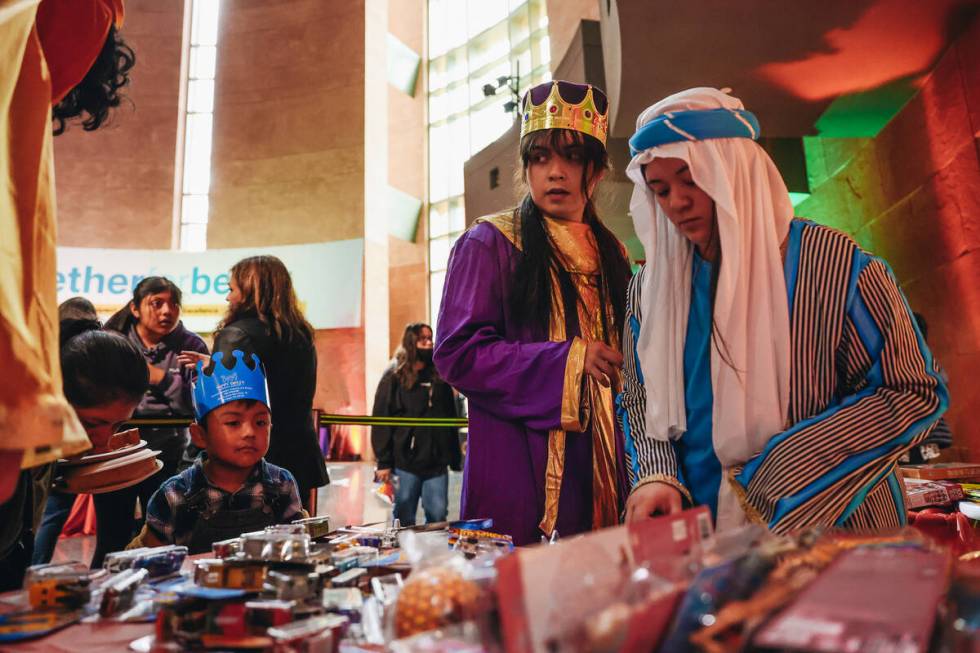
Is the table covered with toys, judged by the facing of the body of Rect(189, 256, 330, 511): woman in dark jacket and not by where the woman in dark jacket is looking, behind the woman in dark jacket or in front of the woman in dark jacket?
behind

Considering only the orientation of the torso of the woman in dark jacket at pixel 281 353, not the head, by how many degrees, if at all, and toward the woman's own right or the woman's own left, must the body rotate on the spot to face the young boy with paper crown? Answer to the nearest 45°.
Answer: approximately 135° to the woman's own left

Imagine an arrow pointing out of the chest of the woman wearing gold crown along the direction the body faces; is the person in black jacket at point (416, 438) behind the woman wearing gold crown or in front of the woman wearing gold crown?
behind

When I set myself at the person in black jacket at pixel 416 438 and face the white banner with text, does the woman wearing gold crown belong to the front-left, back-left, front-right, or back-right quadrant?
back-left

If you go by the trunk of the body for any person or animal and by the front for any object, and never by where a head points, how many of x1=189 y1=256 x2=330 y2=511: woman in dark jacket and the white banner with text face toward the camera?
1

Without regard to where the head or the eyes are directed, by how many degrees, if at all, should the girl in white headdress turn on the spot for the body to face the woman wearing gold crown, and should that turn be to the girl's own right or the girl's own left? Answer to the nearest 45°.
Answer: approximately 90° to the girl's own right

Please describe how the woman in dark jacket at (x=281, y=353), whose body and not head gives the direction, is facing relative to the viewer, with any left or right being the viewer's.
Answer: facing away from the viewer and to the left of the viewer

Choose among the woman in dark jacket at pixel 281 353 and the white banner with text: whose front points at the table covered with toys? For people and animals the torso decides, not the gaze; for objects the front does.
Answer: the white banner with text

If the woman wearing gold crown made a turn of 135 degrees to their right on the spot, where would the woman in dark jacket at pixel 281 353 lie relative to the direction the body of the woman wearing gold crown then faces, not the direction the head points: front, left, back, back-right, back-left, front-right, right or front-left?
front-right

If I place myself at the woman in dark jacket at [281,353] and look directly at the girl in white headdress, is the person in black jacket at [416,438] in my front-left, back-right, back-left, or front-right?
back-left

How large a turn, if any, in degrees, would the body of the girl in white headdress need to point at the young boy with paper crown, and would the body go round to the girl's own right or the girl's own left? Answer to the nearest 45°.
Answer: approximately 45° to the girl's own right

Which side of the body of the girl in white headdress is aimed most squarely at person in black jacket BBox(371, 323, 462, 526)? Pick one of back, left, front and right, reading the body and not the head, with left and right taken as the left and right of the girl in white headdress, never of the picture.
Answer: right

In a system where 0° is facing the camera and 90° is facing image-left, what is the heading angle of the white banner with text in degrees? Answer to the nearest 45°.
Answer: approximately 0°
